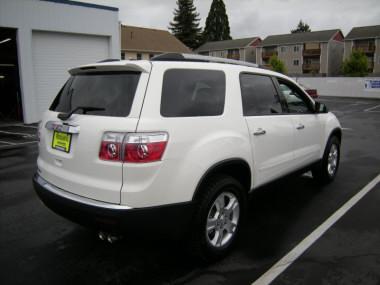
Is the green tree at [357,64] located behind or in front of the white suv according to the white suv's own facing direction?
in front

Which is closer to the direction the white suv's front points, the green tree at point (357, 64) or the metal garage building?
the green tree

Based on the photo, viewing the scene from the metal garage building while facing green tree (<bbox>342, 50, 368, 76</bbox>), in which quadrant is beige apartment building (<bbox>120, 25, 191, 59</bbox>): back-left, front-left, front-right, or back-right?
front-left

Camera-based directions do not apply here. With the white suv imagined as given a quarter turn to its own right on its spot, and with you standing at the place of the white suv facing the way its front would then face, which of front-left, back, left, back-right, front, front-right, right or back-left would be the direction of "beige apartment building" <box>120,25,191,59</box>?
back-left

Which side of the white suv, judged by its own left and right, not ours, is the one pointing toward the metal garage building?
left

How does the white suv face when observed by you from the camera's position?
facing away from the viewer and to the right of the viewer

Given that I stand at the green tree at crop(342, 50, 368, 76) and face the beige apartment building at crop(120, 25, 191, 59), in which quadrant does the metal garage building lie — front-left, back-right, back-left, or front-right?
front-left
